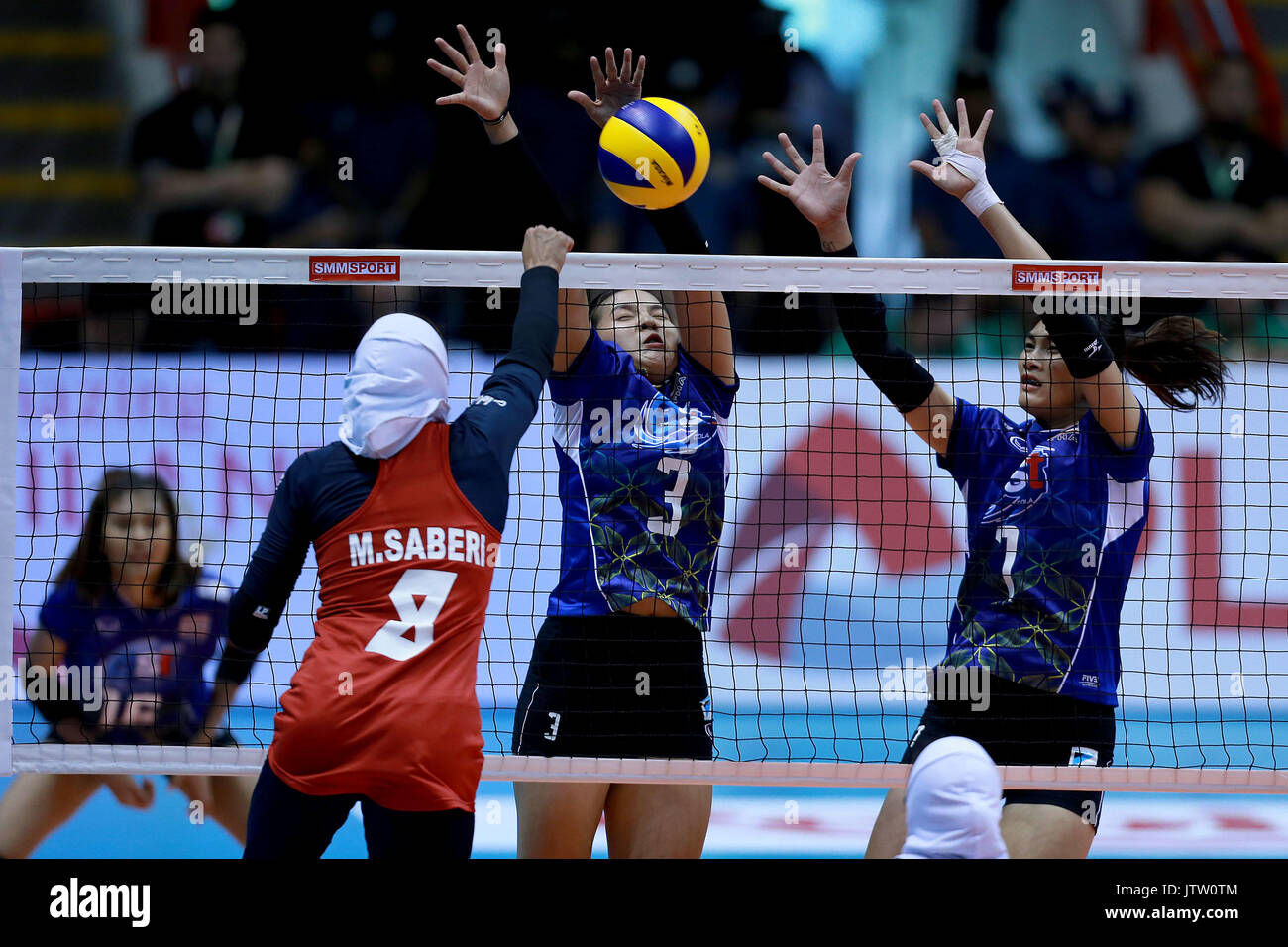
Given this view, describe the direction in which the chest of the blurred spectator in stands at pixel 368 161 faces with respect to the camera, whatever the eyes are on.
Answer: toward the camera

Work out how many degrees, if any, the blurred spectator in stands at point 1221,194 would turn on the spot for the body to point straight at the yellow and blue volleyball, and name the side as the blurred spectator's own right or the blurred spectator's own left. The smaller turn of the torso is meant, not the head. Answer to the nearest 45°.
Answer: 0° — they already face it

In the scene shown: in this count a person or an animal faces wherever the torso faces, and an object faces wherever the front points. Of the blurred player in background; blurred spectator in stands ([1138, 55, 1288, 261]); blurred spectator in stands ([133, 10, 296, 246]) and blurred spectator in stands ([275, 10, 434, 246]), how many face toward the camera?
4

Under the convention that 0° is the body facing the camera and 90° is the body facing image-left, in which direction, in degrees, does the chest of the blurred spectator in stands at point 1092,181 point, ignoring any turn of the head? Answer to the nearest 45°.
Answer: approximately 0°

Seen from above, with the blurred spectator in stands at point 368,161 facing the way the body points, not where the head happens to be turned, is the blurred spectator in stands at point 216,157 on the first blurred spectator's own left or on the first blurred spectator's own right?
on the first blurred spectator's own right

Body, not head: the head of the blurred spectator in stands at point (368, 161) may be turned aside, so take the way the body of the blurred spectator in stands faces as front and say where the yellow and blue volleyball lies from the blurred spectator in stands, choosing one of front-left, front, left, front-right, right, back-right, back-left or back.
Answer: front

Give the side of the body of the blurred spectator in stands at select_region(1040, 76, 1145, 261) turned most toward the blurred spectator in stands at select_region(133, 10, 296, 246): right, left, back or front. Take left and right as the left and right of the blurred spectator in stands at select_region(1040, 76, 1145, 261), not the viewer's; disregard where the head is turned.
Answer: right

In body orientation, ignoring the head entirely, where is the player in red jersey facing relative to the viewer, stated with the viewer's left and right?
facing away from the viewer

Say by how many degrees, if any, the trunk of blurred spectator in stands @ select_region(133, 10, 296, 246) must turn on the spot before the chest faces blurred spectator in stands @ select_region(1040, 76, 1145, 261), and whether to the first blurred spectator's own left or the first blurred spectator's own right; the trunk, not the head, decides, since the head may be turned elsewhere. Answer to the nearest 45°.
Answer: approximately 90° to the first blurred spectator's own left

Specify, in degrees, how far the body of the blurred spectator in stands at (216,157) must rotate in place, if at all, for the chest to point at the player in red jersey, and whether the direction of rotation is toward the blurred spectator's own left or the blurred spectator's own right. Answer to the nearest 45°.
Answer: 0° — they already face them

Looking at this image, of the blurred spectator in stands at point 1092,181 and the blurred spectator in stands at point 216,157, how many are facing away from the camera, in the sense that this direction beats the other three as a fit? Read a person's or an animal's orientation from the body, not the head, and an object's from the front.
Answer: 0
